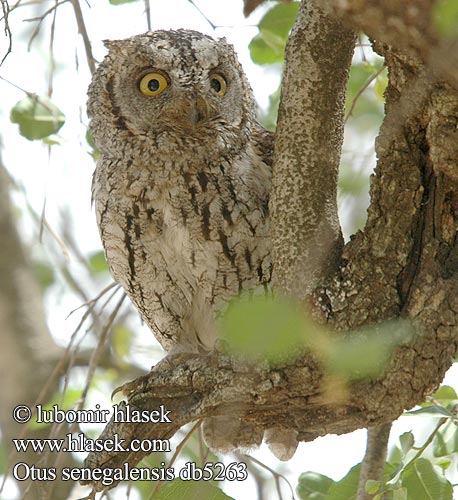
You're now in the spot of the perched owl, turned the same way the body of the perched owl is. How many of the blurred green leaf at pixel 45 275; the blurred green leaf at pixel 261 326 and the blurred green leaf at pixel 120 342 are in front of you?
1

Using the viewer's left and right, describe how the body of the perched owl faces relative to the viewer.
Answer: facing the viewer

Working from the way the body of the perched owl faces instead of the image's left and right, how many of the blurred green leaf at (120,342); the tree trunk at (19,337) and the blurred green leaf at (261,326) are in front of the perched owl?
1

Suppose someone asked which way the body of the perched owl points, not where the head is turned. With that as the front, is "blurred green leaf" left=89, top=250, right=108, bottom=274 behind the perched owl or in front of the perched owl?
behind

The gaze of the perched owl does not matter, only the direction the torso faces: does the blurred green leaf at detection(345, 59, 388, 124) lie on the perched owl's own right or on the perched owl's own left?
on the perched owl's own left
